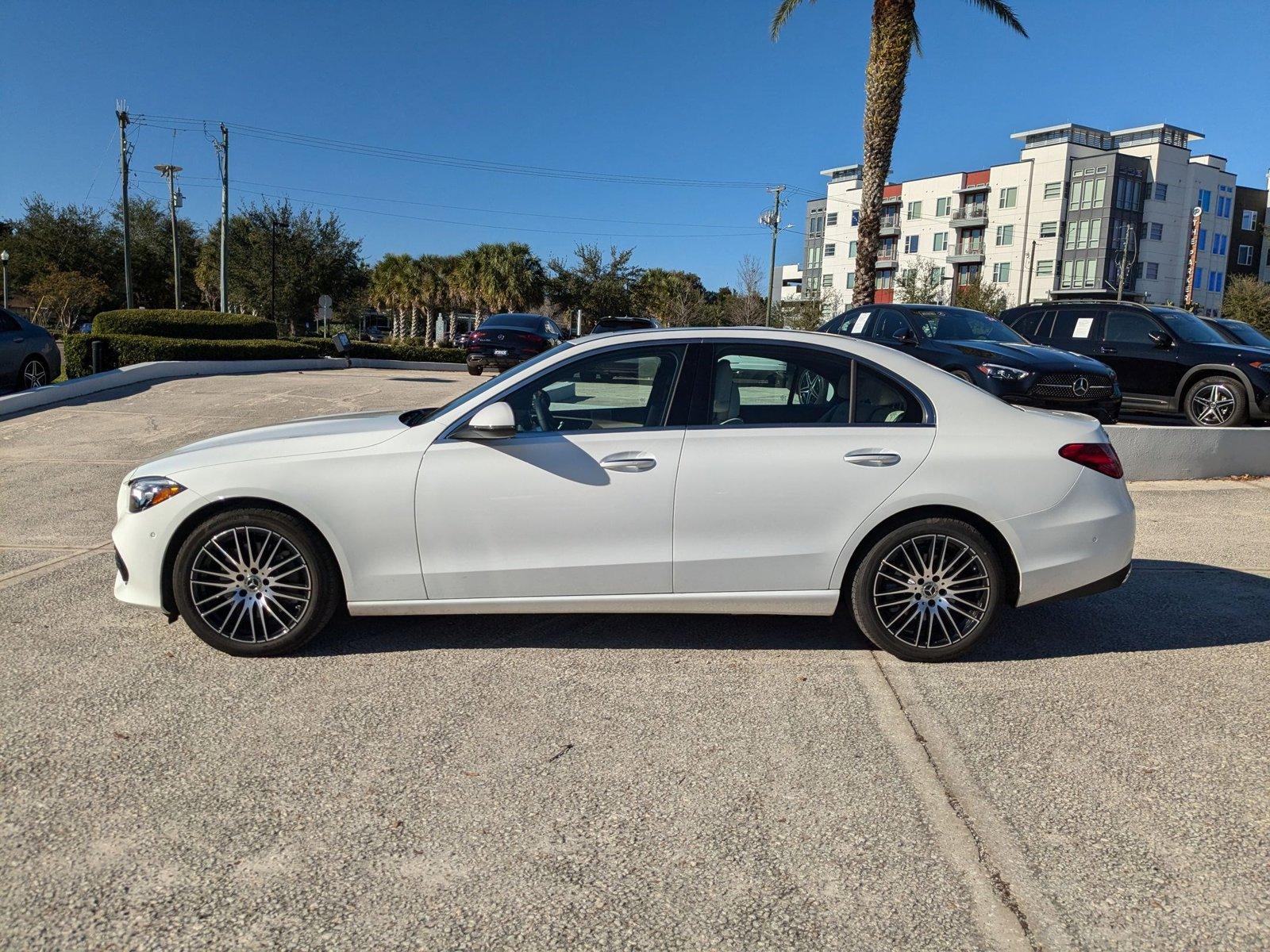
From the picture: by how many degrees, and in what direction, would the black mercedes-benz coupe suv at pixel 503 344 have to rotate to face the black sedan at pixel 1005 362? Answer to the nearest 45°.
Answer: approximately 90° to its right

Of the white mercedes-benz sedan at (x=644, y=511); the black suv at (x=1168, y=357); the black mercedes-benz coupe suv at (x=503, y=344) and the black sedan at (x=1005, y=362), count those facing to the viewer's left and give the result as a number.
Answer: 1

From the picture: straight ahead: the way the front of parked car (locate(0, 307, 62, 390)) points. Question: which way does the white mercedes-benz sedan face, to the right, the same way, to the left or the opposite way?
the same way

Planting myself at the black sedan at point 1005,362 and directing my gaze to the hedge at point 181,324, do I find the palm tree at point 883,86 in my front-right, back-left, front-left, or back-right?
front-right

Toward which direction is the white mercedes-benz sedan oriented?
to the viewer's left

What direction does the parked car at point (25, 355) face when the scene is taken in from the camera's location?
facing away from the viewer and to the left of the viewer

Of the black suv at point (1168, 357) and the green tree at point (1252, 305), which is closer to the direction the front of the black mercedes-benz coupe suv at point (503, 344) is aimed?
the green tree

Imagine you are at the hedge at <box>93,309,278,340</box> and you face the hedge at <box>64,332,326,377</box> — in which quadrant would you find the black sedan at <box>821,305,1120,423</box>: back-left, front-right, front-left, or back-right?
front-left

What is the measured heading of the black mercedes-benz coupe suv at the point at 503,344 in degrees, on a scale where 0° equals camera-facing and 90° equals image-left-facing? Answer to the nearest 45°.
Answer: approximately 225°

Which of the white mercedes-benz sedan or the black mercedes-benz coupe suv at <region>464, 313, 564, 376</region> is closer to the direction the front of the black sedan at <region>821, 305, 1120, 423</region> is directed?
the white mercedes-benz sedan

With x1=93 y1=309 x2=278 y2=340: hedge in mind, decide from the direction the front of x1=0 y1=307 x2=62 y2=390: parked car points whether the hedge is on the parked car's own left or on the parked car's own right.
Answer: on the parked car's own right

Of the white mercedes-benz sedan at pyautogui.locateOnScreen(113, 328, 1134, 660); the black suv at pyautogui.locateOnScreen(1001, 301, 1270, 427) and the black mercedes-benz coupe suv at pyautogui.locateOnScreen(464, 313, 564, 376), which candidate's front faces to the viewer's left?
the white mercedes-benz sedan

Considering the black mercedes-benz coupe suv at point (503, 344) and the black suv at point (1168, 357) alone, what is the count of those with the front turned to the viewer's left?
0

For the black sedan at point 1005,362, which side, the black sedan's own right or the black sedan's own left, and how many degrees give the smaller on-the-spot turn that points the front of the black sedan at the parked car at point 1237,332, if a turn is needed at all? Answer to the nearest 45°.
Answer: approximately 90° to the black sedan's own left

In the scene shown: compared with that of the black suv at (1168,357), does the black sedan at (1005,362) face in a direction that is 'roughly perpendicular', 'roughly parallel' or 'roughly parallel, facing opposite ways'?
roughly parallel

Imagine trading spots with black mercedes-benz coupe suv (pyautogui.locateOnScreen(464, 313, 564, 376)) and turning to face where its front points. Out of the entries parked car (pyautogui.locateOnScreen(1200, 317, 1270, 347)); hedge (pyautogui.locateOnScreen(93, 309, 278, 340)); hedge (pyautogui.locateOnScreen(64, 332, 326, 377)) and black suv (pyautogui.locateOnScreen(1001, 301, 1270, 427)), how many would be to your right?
2

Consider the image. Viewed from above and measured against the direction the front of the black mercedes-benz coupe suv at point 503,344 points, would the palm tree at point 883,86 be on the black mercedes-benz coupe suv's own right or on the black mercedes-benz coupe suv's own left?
on the black mercedes-benz coupe suv's own right

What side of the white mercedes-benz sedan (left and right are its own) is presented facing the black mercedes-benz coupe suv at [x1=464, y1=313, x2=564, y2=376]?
right
